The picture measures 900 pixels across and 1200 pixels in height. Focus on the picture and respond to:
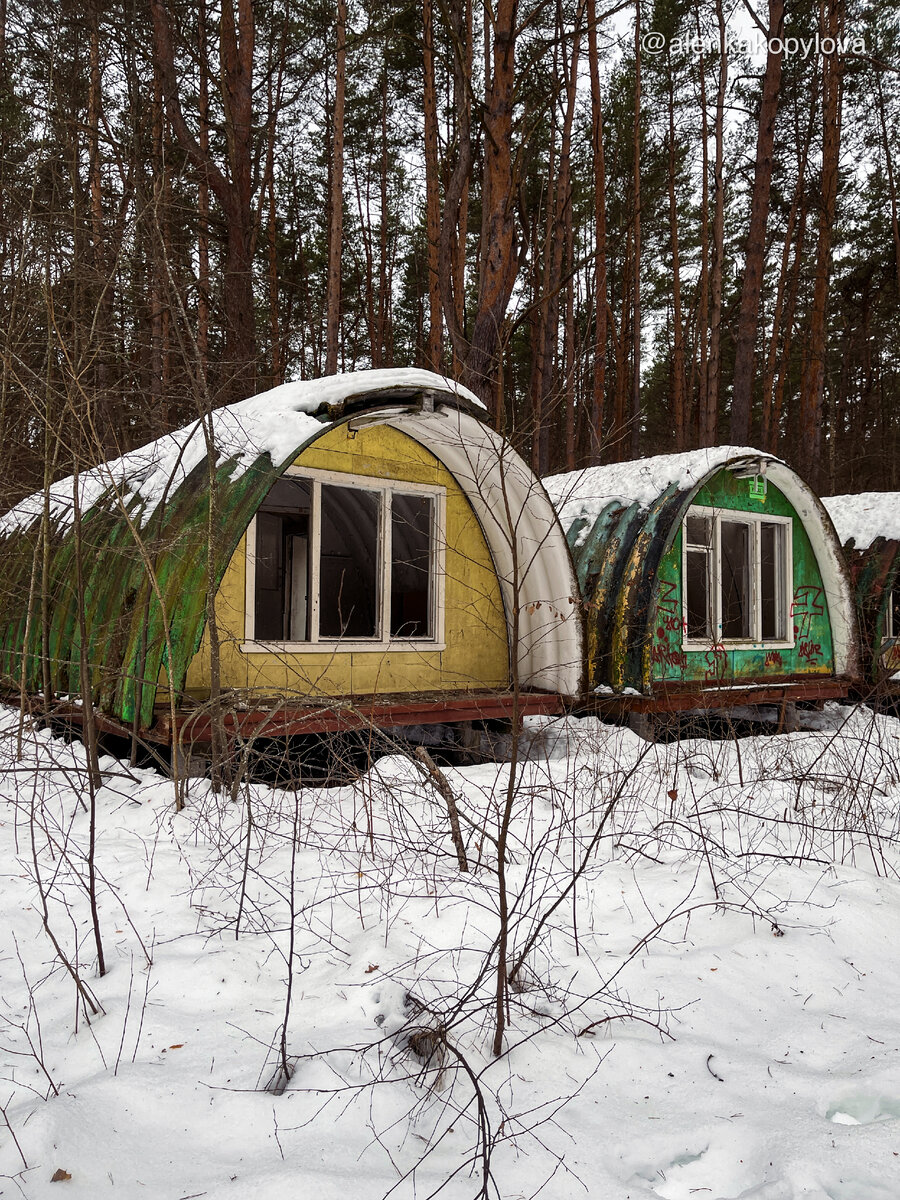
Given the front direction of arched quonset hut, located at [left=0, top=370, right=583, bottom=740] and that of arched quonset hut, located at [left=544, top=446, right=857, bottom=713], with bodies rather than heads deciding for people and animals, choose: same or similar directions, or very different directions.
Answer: same or similar directions

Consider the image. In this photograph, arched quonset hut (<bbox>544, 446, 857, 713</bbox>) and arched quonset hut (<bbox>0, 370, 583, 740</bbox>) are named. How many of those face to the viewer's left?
0

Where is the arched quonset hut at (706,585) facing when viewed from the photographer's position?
facing the viewer and to the right of the viewer

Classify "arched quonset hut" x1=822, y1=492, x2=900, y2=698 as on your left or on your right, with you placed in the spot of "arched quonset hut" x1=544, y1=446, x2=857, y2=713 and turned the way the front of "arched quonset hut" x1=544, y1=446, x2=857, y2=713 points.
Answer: on your left

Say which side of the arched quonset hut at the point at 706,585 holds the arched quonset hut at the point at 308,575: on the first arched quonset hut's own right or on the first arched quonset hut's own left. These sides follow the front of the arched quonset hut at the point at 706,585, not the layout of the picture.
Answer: on the first arched quonset hut's own right

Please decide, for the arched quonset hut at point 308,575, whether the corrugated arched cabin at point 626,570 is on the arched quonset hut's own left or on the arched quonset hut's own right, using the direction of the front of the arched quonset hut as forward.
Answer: on the arched quonset hut's own left
